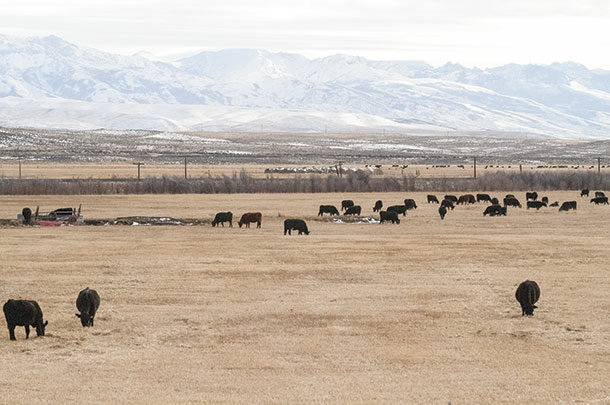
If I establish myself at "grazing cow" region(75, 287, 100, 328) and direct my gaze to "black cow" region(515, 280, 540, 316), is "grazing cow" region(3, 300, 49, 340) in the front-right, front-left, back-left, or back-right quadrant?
back-right

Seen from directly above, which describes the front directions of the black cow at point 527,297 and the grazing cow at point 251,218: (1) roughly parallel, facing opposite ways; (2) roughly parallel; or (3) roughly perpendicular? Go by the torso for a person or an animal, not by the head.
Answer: roughly perpendicular

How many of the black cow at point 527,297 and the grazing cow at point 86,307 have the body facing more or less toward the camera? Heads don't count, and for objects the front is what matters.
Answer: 2

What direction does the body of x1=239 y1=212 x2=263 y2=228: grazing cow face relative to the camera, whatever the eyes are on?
to the viewer's left

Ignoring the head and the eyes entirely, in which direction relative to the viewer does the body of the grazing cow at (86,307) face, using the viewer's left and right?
facing the viewer

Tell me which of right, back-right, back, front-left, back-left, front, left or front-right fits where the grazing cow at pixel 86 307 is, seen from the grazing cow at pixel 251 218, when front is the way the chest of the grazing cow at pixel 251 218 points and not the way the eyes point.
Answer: left

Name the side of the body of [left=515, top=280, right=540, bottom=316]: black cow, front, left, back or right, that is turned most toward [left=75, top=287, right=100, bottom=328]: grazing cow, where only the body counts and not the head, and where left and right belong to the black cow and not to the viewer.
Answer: right

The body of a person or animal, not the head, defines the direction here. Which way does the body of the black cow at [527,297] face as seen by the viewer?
toward the camera

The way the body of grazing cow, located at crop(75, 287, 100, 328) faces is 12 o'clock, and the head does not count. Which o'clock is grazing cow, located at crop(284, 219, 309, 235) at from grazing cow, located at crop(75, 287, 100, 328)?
grazing cow, located at crop(284, 219, 309, 235) is roughly at 7 o'clock from grazing cow, located at crop(75, 287, 100, 328).
